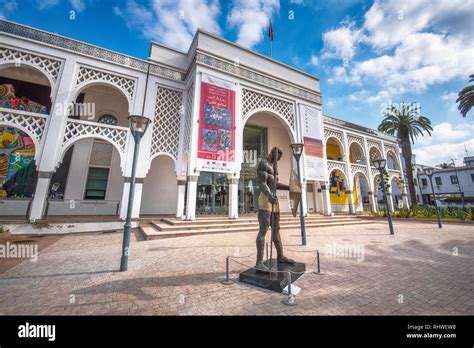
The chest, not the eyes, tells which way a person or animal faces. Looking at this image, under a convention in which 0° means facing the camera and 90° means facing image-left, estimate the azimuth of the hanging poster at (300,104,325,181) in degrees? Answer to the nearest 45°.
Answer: approximately 315°

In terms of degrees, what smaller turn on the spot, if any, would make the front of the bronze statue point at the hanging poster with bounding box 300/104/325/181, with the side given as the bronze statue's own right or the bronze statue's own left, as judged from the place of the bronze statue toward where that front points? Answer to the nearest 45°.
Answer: approximately 135° to the bronze statue's own left

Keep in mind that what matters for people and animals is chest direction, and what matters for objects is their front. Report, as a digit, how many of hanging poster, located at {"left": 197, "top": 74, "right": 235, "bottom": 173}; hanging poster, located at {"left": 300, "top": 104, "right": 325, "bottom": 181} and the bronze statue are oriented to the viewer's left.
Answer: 0

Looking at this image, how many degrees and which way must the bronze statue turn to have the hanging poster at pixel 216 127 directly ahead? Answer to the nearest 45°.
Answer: approximately 180°

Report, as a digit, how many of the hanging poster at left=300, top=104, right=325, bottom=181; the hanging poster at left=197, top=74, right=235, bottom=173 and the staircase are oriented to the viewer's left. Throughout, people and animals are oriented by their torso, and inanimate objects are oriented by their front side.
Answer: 0

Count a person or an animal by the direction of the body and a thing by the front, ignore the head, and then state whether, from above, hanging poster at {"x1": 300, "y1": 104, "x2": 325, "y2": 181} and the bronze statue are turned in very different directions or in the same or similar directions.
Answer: same or similar directions

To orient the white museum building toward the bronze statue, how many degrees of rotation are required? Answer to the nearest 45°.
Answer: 0° — it already faces it

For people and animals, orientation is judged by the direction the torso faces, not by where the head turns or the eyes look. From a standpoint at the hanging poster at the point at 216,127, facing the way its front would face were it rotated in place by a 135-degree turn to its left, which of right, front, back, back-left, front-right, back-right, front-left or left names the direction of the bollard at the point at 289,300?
back

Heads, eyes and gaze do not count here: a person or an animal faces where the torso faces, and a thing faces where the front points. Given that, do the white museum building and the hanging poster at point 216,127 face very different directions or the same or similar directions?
same or similar directions

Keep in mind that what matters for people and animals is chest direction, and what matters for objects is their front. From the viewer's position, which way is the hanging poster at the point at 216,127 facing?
facing the viewer and to the right of the viewer
